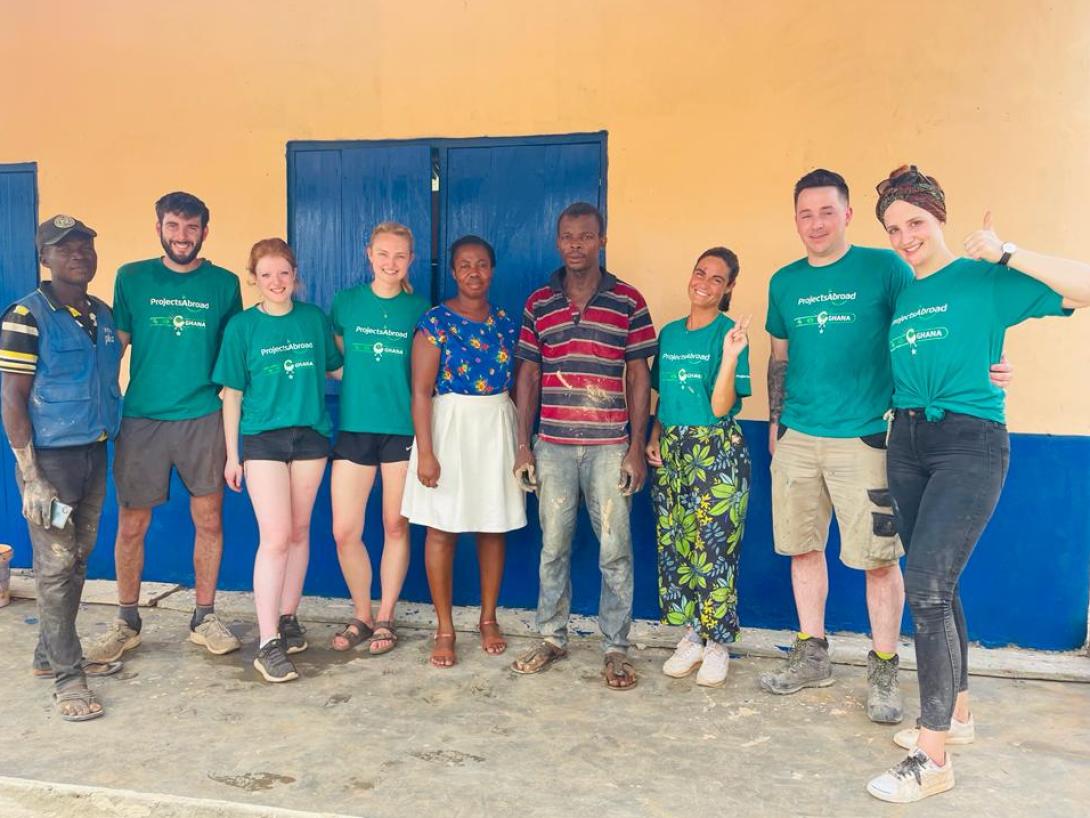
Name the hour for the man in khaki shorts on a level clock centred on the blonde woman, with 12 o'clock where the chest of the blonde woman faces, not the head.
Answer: The man in khaki shorts is roughly at 10 o'clock from the blonde woman.

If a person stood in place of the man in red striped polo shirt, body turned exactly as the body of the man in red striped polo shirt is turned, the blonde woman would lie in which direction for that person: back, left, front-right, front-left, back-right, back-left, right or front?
right

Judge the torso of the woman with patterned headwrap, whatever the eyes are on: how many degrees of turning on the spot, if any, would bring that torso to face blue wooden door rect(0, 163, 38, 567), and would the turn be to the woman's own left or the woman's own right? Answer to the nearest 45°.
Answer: approximately 45° to the woman's own right

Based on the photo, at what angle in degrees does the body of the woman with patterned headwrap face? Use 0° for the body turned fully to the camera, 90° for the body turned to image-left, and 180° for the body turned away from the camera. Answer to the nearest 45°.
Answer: approximately 45°

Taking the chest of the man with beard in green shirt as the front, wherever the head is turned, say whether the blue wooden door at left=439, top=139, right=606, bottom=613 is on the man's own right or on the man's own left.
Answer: on the man's own left

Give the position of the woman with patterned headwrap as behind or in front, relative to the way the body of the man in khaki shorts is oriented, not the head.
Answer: in front

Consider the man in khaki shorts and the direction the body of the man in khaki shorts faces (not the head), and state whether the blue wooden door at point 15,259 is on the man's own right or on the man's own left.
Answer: on the man's own right
